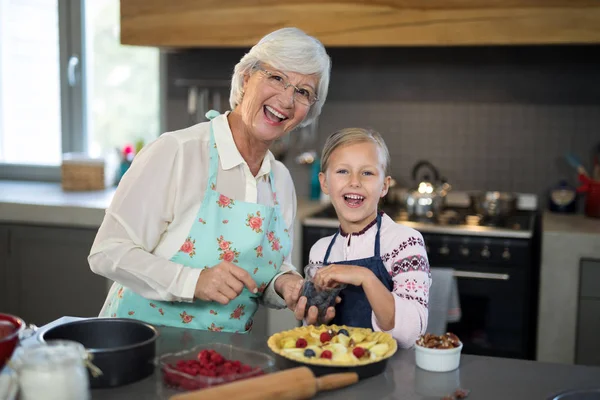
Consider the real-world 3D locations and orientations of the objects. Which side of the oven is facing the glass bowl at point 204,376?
front

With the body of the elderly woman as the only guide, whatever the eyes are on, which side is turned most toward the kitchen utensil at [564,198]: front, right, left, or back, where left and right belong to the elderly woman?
left

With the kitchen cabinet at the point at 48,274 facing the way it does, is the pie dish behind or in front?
in front

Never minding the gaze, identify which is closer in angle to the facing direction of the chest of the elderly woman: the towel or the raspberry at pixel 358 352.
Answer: the raspberry
